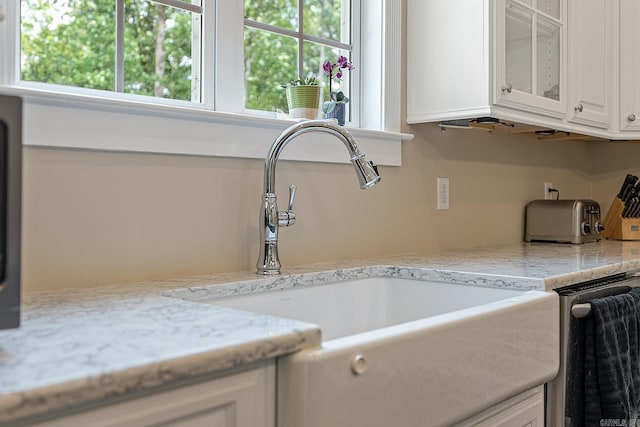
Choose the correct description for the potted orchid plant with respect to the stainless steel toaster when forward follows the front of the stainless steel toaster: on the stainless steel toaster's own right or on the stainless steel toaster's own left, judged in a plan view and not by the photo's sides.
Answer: on the stainless steel toaster's own right

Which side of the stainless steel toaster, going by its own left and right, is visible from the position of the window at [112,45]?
right

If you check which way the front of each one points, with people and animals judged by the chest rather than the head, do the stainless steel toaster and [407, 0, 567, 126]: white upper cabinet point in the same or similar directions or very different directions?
same or similar directions

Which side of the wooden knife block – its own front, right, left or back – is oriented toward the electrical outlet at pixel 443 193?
right

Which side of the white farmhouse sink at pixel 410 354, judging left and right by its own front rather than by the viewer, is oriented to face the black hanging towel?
left

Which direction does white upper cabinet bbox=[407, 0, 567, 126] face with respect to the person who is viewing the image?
facing the viewer and to the right of the viewer

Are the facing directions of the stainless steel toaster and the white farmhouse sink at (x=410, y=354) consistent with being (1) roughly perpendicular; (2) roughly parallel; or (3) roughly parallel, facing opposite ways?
roughly parallel

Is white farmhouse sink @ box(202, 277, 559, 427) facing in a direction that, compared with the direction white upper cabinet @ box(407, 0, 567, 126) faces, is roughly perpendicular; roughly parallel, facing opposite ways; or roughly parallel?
roughly parallel

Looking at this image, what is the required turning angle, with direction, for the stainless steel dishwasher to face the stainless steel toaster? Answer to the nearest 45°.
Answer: approximately 135° to its left

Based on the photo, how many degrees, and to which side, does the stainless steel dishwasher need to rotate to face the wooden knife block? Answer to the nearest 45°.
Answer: approximately 135° to its left

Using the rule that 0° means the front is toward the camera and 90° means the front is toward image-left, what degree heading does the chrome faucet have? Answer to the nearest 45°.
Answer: approximately 315°
